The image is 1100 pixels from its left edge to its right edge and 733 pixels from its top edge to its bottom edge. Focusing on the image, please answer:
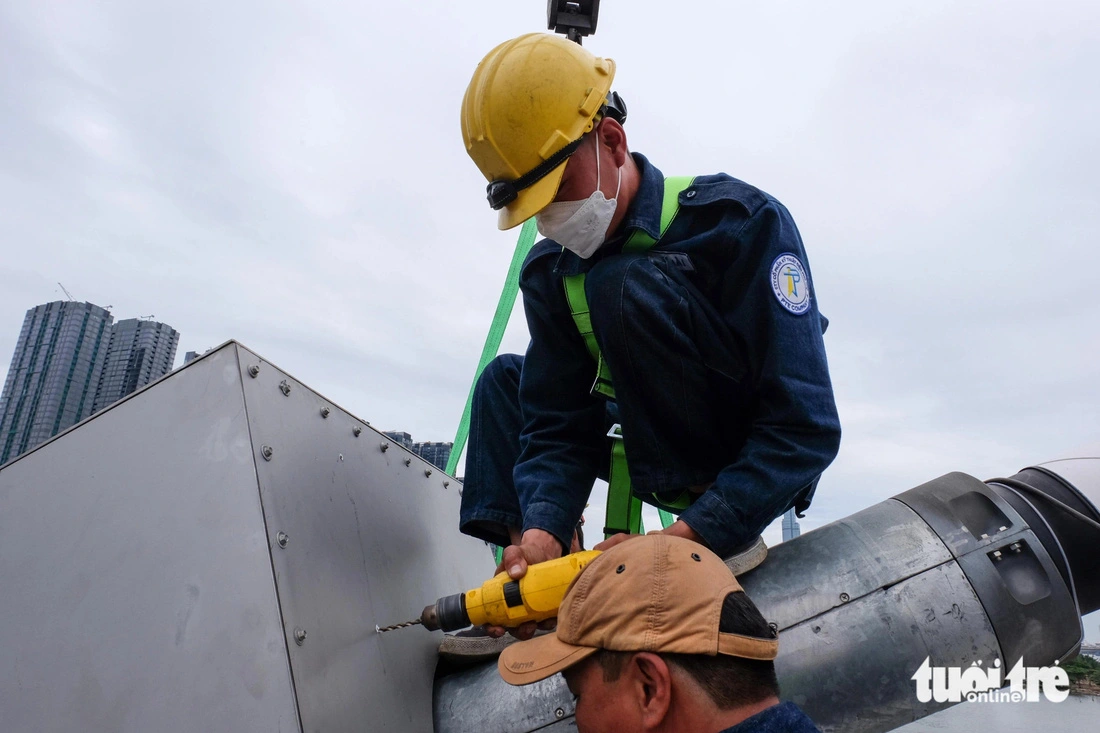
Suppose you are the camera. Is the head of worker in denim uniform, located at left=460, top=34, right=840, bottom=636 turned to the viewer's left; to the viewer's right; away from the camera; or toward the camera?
to the viewer's left

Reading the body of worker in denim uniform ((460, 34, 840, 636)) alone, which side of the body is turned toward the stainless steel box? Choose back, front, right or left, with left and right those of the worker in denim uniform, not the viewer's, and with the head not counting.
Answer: front

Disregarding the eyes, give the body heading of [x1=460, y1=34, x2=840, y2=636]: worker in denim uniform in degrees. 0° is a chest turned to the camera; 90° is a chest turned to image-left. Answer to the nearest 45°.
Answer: approximately 45°
